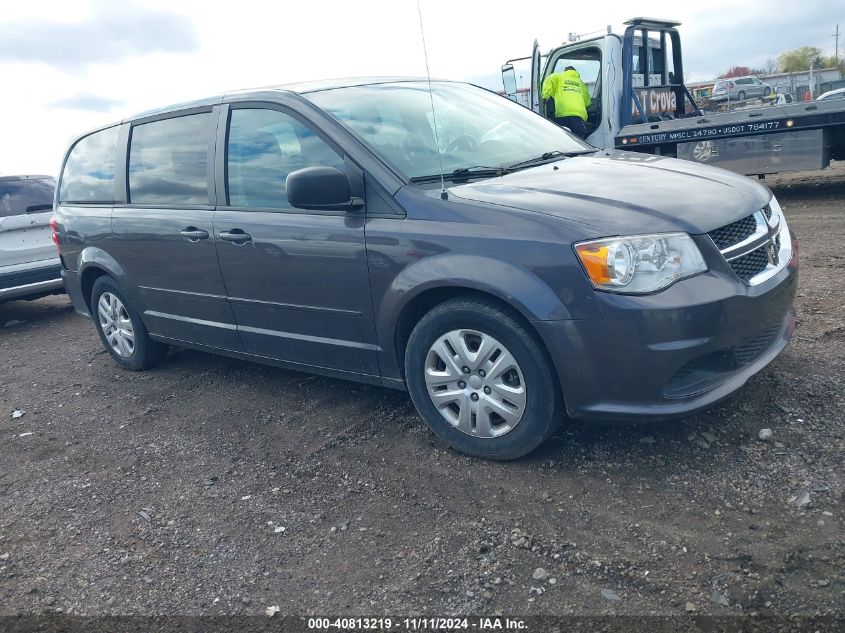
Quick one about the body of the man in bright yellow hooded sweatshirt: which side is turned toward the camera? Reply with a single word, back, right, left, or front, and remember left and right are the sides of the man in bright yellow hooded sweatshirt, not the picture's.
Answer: back

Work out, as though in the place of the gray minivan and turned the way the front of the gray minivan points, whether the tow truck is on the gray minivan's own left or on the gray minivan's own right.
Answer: on the gray minivan's own left

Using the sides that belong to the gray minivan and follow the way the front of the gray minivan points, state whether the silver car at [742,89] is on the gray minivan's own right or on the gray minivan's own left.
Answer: on the gray minivan's own left

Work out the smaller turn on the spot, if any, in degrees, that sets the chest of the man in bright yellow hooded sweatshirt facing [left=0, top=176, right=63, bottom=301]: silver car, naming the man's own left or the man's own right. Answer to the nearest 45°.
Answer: approximately 135° to the man's own left

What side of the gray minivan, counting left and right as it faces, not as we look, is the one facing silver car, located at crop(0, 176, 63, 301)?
back

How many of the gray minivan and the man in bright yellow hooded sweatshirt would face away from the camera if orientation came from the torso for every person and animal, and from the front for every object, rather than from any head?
1

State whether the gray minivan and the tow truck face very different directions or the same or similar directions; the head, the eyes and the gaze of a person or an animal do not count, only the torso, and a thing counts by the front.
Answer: very different directions

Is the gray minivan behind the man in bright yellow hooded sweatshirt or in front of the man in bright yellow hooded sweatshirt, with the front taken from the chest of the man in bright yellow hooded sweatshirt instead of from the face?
behind

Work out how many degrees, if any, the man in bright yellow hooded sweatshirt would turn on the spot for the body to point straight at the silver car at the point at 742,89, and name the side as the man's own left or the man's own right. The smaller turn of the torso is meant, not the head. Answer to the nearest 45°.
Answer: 0° — they already face it

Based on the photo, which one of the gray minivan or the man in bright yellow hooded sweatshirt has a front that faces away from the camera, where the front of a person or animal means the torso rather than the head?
the man in bright yellow hooded sweatshirt

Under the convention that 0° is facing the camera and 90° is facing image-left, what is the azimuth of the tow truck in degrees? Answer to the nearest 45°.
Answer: approximately 135°

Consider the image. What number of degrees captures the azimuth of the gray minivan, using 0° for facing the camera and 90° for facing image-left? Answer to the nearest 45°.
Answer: approximately 315°
